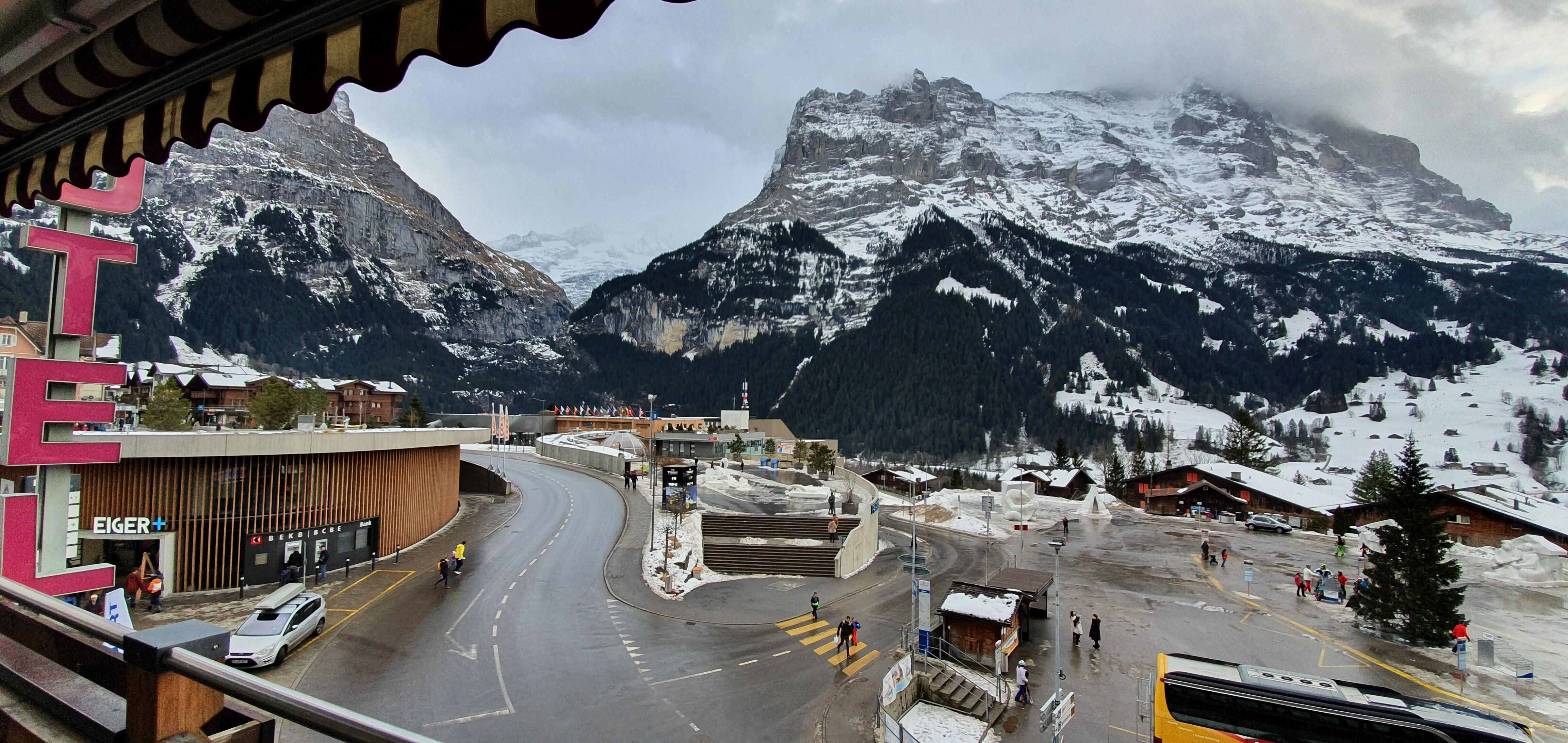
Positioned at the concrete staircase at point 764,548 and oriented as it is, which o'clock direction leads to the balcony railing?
The balcony railing is roughly at 12 o'clock from the concrete staircase.

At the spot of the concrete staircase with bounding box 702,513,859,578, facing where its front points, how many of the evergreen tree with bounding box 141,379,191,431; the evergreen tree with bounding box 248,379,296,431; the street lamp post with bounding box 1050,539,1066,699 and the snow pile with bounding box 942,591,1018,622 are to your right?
2

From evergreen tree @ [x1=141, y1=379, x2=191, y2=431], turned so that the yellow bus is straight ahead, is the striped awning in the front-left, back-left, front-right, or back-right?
front-right

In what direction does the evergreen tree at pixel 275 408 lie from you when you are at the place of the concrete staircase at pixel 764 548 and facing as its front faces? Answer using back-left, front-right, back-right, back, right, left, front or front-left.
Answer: right

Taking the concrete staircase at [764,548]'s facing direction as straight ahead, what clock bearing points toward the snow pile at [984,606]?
The snow pile is roughly at 11 o'clock from the concrete staircase.

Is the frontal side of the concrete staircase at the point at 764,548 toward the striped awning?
yes

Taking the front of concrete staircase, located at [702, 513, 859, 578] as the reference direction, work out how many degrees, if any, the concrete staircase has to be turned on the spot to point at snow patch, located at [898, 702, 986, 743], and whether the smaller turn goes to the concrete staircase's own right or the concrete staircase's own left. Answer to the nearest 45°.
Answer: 0° — it already faces it

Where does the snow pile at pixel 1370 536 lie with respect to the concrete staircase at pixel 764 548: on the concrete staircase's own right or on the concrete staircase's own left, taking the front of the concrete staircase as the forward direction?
on the concrete staircase's own left

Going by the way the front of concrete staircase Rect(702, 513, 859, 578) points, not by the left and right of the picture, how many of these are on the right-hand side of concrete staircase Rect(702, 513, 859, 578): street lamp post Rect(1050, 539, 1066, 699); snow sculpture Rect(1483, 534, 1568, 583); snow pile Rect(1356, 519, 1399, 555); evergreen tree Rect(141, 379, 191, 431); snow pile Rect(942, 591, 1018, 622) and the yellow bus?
1

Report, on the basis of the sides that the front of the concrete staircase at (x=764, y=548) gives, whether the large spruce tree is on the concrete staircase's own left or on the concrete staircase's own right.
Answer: on the concrete staircase's own left

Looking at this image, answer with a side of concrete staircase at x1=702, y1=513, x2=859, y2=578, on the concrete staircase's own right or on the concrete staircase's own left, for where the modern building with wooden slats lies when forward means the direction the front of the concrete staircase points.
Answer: on the concrete staircase's own right

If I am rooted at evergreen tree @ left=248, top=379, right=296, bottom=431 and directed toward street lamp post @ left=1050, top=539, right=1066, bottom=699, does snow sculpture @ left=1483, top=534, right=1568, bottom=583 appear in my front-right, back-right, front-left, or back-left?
front-left

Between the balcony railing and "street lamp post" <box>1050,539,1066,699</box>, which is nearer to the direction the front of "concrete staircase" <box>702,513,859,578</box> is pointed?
the balcony railing

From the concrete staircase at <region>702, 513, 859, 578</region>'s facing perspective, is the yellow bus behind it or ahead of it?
ahead

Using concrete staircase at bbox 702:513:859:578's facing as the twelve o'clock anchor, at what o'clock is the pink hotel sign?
The pink hotel sign is roughly at 1 o'clock from the concrete staircase.

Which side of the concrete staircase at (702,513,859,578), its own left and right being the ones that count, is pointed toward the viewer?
front

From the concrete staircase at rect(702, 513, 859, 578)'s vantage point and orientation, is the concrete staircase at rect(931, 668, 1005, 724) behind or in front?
in front
